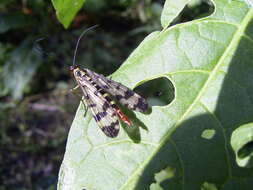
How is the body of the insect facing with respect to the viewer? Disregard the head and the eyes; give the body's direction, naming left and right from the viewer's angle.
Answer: facing away from the viewer and to the left of the viewer

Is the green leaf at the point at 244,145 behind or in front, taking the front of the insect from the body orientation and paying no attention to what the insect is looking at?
behind
